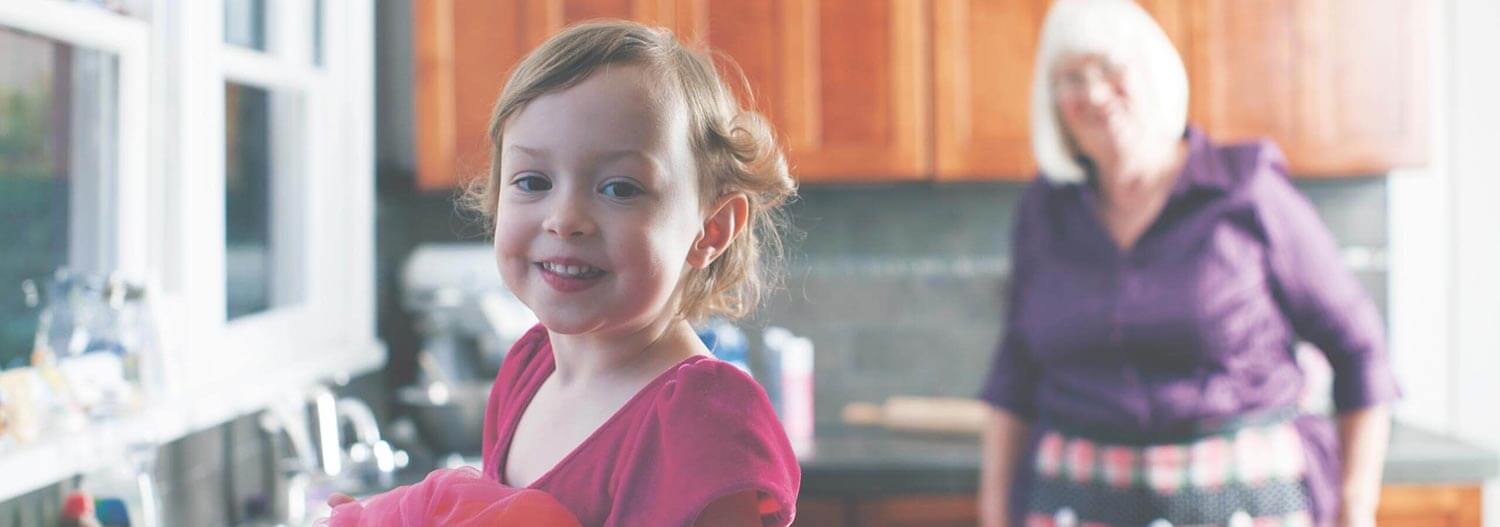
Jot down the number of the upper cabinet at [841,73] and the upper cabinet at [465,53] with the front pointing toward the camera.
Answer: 2

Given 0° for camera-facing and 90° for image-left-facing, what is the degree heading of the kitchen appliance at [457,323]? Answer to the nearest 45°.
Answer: approximately 45°

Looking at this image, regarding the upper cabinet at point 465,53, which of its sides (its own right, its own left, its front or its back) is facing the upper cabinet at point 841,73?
left

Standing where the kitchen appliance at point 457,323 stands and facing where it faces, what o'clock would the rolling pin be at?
The rolling pin is roughly at 8 o'clock from the kitchen appliance.

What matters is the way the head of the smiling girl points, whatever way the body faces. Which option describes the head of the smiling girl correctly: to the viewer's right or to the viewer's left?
to the viewer's left

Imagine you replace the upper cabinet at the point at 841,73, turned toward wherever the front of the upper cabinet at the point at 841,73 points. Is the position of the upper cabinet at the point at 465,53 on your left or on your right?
on your right
